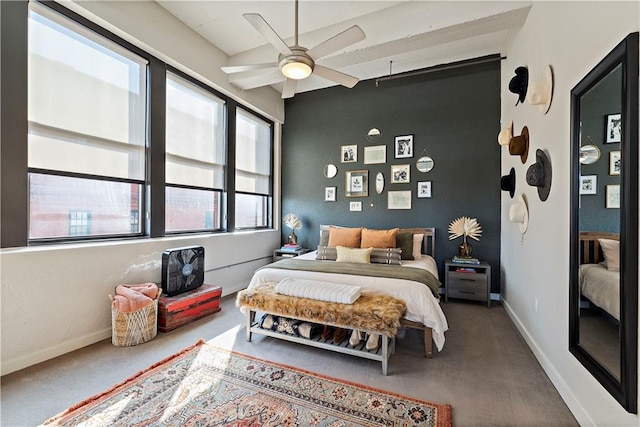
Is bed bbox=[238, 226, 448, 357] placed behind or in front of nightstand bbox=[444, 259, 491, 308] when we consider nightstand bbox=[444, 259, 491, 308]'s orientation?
in front

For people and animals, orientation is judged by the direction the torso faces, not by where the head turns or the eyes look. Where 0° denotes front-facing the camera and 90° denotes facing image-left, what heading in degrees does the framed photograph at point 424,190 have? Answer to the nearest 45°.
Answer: approximately 0°

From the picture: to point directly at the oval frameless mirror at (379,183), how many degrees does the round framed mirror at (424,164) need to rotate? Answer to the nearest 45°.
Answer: approximately 90° to its right

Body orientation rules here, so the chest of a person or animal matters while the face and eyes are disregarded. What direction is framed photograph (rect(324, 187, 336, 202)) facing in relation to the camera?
toward the camera

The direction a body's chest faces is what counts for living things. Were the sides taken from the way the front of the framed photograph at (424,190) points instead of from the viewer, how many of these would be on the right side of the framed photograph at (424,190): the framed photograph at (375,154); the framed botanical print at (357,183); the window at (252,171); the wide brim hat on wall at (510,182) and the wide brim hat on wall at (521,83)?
3

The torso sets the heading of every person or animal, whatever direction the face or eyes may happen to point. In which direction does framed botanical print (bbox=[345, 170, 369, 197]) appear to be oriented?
toward the camera

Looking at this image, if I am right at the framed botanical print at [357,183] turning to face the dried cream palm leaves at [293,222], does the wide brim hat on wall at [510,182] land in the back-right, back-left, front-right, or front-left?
back-left

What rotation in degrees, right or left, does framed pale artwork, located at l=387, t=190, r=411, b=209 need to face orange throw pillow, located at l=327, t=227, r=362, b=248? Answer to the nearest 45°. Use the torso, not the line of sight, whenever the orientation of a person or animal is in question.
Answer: approximately 45° to its right

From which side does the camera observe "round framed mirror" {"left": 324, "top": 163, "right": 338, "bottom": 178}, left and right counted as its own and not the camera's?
front

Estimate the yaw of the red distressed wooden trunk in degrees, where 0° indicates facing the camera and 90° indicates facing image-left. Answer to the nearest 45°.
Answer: approximately 315°

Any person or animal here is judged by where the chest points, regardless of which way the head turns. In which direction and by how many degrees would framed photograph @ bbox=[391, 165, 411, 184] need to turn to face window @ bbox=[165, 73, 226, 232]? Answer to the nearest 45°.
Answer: approximately 45° to its right

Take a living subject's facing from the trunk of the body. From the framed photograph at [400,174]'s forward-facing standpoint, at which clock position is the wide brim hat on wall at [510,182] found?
The wide brim hat on wall is roughly at 10 o'clock from the framed photograph.

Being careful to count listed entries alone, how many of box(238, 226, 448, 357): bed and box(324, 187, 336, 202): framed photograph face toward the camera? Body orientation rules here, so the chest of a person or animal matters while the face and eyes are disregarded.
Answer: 2
